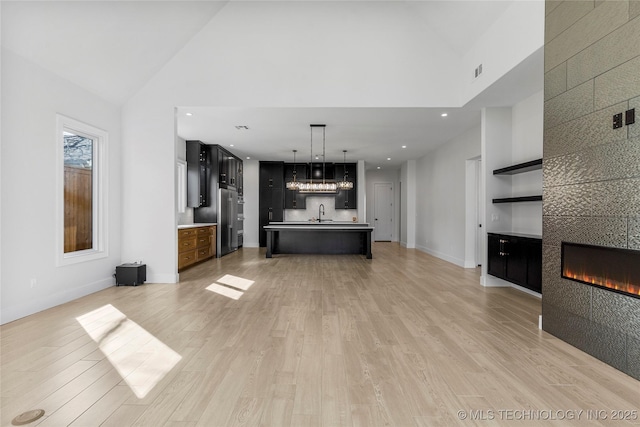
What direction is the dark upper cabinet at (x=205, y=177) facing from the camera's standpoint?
to the viewer's right

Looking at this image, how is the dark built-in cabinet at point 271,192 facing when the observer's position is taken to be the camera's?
facing the viewer

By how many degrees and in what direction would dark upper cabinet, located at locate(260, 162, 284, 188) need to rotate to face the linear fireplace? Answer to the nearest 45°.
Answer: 0° — it already faces it

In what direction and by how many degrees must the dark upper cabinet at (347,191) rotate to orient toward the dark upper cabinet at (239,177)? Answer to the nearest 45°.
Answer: approximately 90° to its right

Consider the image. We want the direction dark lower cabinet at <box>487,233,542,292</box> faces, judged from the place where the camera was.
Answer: facing the viewer and to the left of the viewer

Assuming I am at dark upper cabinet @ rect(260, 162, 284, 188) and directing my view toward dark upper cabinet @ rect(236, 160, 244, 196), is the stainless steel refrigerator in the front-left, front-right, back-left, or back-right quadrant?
front-left

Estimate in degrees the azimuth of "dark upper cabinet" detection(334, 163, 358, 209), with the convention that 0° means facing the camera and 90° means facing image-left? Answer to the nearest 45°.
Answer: approximately 0°

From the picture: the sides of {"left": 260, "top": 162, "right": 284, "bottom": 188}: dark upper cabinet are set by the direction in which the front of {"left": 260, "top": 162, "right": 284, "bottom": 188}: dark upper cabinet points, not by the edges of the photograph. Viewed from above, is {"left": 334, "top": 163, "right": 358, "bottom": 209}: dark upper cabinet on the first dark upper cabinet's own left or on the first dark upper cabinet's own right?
on the first dark upper cabinet's own left

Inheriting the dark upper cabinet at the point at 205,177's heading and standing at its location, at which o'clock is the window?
The window is roughly at 4 o'clock from the dark upper cabinet.
